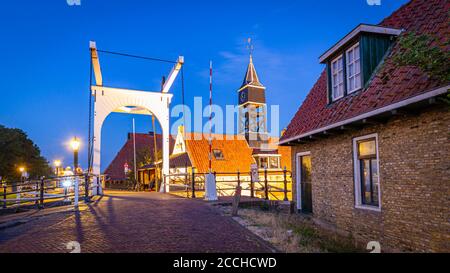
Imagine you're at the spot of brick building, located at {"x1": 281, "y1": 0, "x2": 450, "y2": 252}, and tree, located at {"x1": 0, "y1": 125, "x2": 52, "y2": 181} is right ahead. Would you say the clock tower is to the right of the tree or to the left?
right

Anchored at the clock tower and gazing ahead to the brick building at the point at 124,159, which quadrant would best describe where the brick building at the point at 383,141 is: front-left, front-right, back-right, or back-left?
back-left

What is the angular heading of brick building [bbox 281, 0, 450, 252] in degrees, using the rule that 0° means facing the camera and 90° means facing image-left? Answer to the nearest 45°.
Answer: approximately 45°
